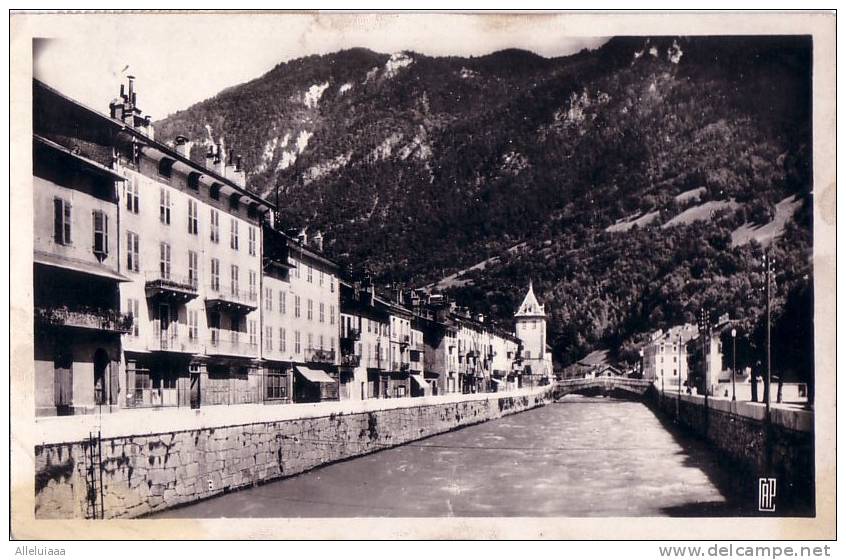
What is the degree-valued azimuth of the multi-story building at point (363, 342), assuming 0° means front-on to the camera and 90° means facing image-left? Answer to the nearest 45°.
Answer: approximately 315°

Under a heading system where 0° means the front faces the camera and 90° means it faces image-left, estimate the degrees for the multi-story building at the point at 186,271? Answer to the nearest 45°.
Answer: approximately 315°

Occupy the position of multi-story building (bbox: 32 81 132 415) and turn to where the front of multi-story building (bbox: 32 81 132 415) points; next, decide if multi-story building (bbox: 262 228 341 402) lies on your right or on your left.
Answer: on your left

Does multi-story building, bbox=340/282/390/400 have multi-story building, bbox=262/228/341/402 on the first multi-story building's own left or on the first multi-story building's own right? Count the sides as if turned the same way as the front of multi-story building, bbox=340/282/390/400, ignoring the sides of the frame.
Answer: on the first multi-story building's own right

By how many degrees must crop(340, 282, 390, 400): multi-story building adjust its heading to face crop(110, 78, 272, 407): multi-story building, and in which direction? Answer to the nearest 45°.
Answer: approximately 45° to its right

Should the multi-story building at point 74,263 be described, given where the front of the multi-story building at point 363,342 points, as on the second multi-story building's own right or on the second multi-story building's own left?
on the second multi-story building's own right

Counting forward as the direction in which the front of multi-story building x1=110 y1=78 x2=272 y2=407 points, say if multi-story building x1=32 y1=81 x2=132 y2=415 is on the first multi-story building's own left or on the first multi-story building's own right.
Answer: on the first multi-story building's own right

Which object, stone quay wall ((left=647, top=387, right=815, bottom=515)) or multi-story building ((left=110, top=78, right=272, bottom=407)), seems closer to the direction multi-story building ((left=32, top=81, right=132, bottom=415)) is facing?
the stone quay wall
